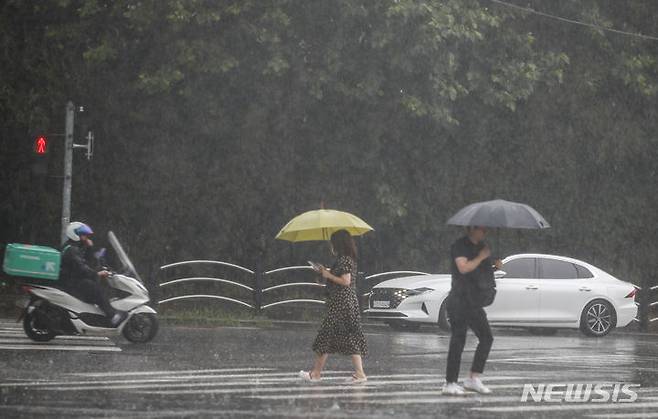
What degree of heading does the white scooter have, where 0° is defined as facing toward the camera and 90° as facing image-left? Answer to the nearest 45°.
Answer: approximately 270°

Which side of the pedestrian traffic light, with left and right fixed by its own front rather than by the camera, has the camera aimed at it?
front

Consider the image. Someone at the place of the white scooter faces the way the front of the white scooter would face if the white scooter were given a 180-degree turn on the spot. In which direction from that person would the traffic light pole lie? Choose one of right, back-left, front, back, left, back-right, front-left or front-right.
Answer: right

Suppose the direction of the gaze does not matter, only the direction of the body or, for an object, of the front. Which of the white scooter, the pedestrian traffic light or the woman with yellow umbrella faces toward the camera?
the pedestrian traffic light

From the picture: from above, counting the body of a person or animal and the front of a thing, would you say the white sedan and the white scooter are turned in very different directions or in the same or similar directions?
very different directions

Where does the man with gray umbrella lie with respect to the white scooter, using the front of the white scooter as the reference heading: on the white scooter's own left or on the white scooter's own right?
on the white scooter's own right

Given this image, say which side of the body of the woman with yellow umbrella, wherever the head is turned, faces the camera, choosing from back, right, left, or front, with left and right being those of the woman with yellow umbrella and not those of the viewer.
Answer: left

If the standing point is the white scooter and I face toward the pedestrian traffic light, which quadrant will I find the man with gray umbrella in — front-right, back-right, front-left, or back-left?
back-right

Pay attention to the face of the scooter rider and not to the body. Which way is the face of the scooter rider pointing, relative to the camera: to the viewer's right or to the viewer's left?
to the viewer's right

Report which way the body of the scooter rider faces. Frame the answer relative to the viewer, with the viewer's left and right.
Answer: facing to the right of the viewer

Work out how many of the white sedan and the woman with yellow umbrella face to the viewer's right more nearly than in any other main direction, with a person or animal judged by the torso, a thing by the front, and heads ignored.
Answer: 0

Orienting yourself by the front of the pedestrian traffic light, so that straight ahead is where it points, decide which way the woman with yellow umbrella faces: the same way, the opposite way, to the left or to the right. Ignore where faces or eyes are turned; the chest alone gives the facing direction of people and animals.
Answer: to the right

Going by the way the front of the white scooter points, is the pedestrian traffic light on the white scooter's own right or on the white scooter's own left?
on the white scooter's own left

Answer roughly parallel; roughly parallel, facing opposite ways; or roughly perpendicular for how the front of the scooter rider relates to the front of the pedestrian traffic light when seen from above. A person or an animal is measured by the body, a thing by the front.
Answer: roughly perpendicular

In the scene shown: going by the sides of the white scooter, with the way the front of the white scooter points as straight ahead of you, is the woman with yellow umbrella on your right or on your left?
on your right

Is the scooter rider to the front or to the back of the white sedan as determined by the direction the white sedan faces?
to the front
